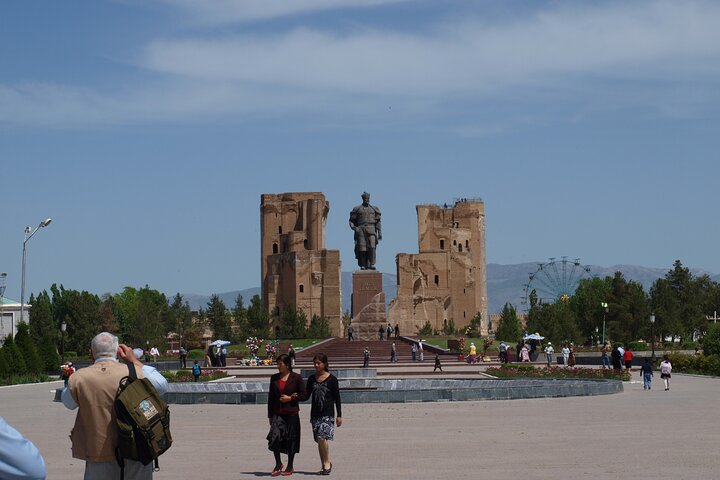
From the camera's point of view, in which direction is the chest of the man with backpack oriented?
away from the camera

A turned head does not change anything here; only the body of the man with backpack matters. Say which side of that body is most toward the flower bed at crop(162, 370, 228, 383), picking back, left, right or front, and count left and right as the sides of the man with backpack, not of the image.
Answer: front

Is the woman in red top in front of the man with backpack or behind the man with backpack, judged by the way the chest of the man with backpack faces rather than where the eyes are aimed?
in front

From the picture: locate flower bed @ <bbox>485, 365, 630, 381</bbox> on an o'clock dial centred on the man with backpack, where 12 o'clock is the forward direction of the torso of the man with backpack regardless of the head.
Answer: The flower bed is roughly at 1 o'clock from the man with backpack.

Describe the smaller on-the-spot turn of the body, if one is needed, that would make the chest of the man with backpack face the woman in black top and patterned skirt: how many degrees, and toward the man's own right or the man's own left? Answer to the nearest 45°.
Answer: approximately 45° to the man's own right

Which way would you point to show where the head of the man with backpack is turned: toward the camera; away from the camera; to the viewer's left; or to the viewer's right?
away from the camera

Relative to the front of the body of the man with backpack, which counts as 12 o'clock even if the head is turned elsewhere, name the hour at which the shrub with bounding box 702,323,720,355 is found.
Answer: The shrub is roughly at 1 o'clock from the man with backpack.

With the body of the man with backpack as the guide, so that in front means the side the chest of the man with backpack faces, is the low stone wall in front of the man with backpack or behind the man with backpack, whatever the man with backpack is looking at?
in front
